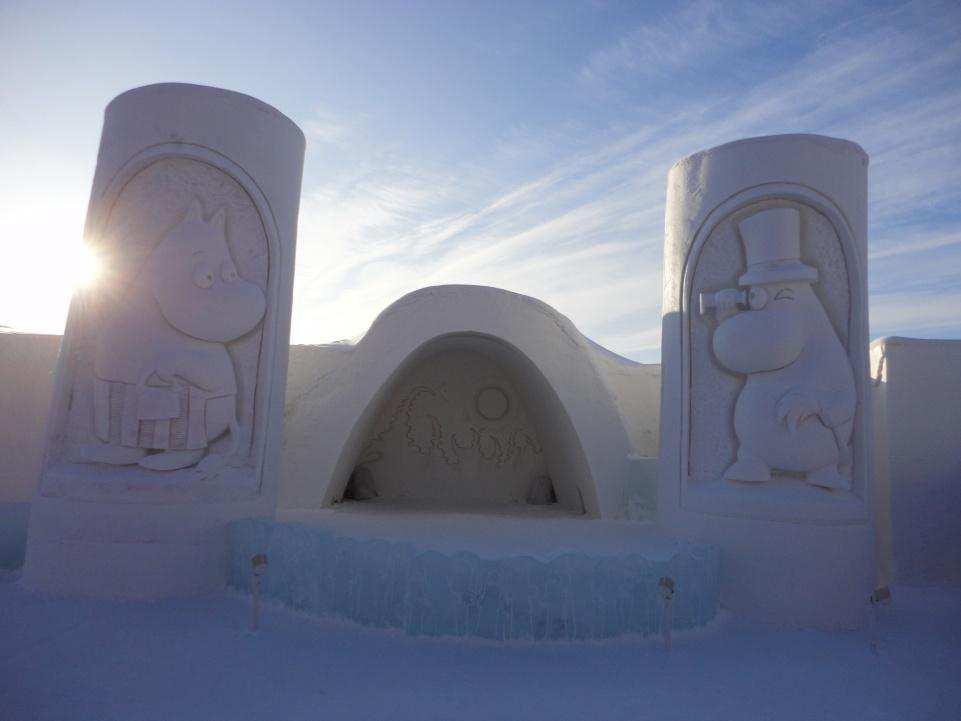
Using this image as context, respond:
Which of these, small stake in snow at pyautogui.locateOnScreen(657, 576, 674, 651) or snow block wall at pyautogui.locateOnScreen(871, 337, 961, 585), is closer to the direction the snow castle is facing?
the small stake in snow

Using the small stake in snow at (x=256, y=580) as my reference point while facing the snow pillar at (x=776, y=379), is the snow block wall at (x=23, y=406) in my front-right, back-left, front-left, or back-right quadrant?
back-left

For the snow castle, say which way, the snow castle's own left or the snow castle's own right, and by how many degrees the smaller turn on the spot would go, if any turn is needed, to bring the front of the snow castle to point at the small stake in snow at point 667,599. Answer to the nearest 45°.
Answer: approximately 45° to the snow castle's own left

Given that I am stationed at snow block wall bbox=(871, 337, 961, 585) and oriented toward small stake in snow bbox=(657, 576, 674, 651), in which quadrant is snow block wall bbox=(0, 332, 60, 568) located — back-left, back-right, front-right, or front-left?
front-right

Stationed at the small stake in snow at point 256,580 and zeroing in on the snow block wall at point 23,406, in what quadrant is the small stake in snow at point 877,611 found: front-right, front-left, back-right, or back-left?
back-right

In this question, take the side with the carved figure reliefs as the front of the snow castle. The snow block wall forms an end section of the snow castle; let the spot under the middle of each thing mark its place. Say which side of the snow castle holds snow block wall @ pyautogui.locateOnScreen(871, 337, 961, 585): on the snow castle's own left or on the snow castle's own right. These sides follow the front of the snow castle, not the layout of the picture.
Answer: on the snow castle's own left

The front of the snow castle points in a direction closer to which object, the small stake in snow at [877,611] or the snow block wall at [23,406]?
the small stake in snow

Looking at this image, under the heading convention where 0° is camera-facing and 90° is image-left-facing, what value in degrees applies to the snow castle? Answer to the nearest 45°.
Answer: approximately 0°

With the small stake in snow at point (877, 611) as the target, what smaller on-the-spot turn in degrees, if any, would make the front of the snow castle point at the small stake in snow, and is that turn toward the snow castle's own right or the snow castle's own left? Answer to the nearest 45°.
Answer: approximately 90° to the snow castle's own left
